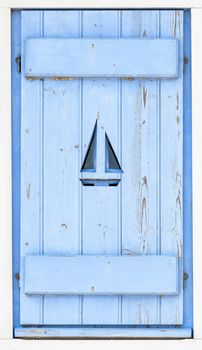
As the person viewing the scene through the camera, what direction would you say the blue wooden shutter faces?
facing the viewer
